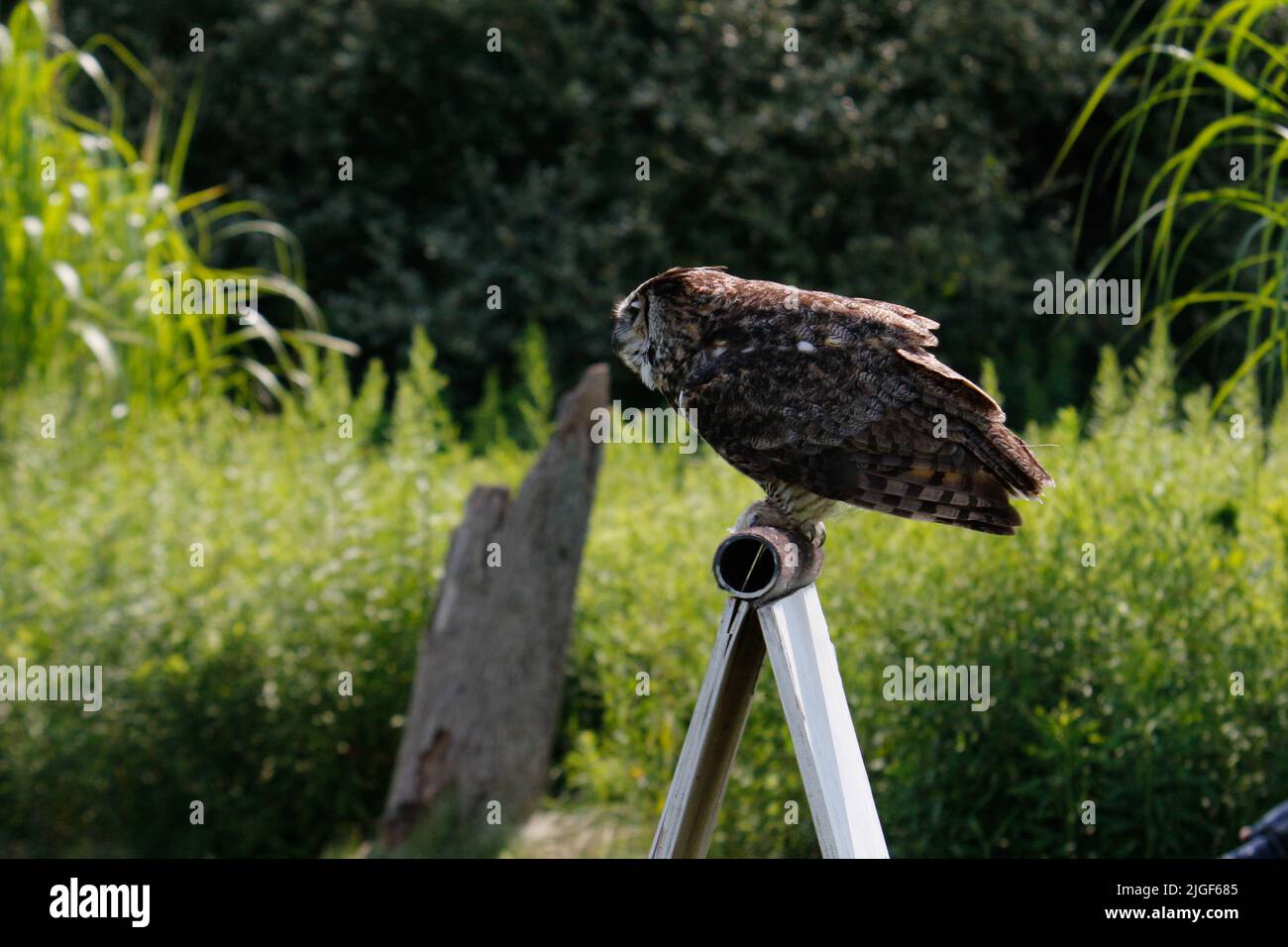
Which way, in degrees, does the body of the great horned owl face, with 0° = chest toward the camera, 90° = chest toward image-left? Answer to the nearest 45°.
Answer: approximately 90°
